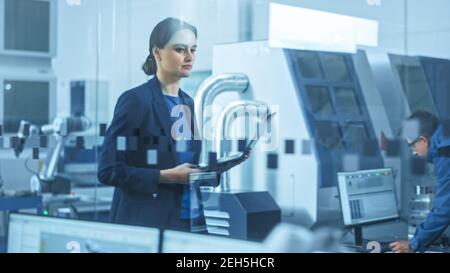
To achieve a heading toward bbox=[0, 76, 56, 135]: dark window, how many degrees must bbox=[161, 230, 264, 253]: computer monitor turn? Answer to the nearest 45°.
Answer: approximately 180°

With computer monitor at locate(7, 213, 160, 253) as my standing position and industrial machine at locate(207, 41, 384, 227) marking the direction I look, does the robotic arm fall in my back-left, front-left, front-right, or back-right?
front-left

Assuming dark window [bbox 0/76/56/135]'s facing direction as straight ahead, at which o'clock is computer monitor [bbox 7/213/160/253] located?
computer monitor [bbox 7/213/160/253] is roughly at 12 o'clock from dark window [bbox 0/76/56/135].

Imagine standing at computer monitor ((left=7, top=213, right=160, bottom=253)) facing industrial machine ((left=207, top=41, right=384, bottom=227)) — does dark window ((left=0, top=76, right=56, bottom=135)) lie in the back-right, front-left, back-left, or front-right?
front-left

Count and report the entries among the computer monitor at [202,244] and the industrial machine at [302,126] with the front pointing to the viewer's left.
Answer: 0

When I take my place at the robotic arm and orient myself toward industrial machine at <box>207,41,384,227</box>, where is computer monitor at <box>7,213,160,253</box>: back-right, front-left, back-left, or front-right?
front-right

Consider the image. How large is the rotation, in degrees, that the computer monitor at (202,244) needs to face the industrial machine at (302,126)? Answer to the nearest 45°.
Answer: approximately 135° to its left

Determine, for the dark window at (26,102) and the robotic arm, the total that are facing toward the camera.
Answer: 1

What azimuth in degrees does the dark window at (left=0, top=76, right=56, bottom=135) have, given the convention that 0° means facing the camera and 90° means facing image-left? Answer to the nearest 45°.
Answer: approximately 0°

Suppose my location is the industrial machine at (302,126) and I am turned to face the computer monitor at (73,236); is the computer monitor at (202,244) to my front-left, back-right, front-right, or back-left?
front-left

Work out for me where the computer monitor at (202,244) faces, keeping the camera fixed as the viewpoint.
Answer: facing the viewer and to the right of the viewer

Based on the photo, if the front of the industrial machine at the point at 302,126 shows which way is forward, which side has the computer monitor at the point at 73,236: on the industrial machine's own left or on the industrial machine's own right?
on the industrial machine's own right

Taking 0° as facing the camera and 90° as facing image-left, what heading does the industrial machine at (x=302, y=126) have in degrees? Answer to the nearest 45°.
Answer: approximately 315°
